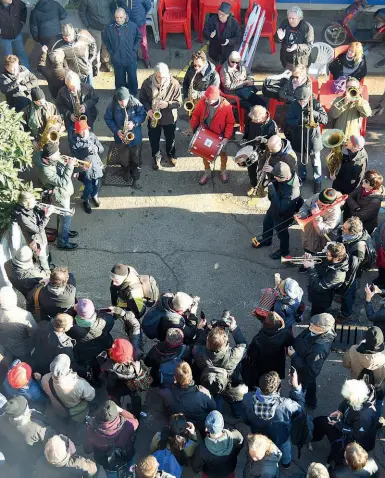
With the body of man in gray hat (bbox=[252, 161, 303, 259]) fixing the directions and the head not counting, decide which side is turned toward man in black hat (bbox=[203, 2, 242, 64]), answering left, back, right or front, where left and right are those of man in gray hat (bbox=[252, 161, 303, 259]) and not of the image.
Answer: right

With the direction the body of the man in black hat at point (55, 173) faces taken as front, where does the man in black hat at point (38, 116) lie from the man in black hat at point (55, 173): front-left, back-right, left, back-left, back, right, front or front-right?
left

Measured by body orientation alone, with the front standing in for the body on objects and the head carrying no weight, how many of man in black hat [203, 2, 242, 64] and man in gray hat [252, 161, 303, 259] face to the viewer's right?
0

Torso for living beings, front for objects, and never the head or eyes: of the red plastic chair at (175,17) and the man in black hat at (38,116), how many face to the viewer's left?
0

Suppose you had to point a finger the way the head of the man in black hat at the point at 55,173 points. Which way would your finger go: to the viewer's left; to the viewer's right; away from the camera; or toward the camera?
to the viewer's right

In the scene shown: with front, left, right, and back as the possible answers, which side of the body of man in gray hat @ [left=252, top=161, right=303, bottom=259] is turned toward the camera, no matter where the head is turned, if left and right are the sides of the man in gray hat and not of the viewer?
left

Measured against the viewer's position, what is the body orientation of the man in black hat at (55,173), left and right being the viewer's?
facing to the right of the viewer

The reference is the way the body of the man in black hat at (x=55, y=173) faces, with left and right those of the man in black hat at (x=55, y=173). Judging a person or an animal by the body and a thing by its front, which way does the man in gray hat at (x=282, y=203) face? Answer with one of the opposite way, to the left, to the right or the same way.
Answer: the opposite way

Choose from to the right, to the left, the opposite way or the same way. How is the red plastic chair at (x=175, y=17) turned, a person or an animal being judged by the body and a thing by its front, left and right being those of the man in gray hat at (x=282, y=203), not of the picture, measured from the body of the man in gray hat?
to the left

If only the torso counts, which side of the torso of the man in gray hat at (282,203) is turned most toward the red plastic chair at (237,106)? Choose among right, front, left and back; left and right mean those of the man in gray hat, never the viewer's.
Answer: right

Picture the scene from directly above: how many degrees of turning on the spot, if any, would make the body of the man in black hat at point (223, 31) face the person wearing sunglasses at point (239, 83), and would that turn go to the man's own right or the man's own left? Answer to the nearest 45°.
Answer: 0° — they already face them

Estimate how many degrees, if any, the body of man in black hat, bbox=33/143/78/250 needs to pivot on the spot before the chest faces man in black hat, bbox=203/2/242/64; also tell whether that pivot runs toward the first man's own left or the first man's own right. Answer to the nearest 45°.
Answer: approximately 45° to the first man's own left

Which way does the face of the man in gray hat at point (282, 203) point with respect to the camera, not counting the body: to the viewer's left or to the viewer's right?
to the viewer's left

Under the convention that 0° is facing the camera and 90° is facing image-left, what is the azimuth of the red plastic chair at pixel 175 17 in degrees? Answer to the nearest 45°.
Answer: approximately 0°

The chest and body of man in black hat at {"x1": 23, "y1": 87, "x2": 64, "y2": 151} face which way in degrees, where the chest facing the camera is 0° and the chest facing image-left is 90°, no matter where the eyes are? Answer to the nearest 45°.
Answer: approximately 315°

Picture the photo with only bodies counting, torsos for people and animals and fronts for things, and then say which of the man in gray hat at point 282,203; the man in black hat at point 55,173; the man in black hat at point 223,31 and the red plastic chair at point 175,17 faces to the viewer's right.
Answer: the man in black hat at point 55,173

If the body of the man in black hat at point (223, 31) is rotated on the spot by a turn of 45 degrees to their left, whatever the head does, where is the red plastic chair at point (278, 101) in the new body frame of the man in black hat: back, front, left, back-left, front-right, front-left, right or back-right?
front

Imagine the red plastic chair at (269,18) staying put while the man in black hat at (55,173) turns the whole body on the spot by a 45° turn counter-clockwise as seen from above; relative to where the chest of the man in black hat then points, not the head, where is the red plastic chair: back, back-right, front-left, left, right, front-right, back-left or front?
front
